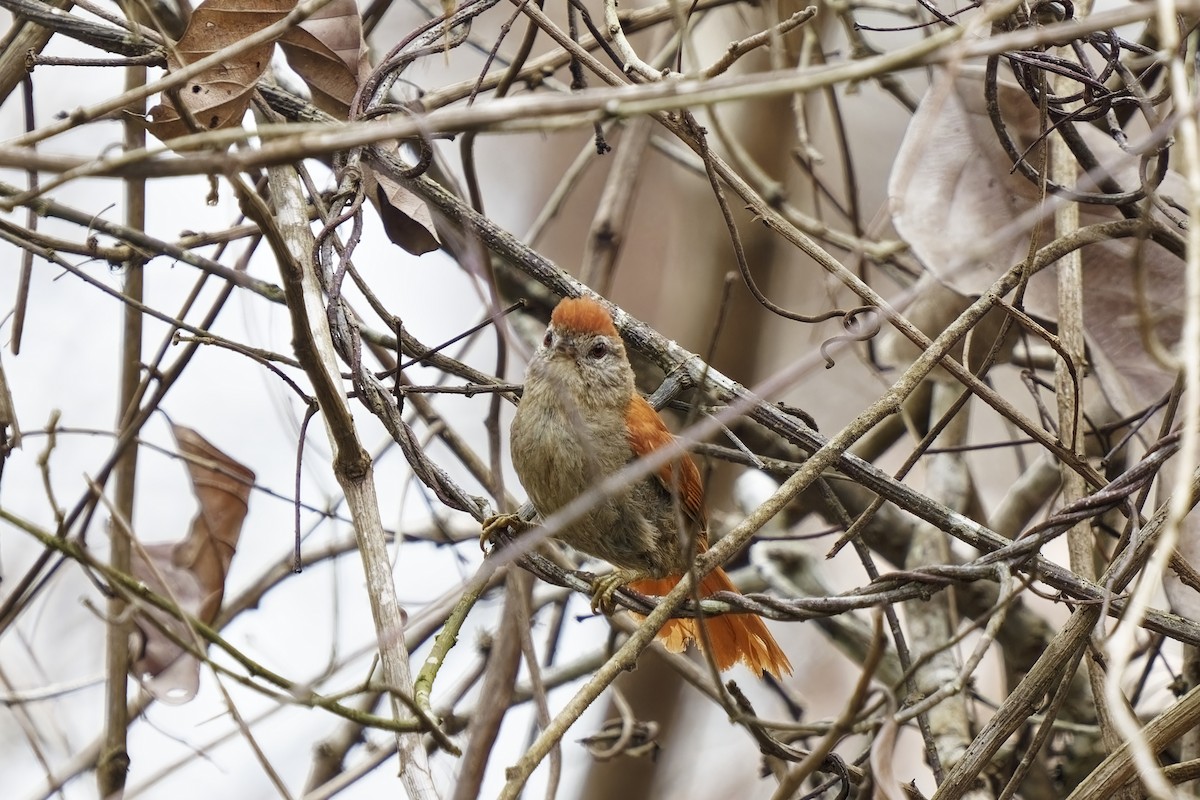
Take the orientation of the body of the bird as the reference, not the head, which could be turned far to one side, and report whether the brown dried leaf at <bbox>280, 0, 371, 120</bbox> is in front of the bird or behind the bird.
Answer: in front

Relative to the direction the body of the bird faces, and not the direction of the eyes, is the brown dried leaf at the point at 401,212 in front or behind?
in front

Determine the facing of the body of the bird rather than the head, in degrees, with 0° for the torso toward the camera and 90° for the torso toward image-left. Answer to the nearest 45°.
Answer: approximately 45°
